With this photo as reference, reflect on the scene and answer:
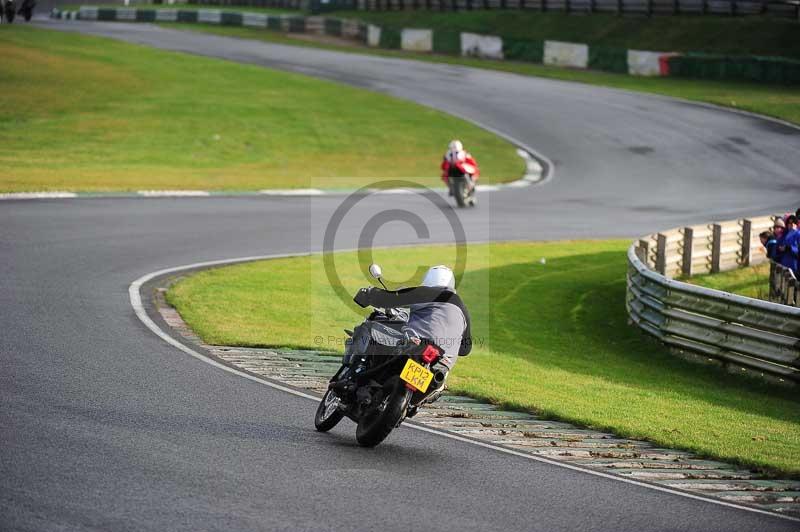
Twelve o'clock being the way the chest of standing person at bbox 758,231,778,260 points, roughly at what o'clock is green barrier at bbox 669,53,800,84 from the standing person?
The green barrier is roughly at 3 o'clock from the standing person.

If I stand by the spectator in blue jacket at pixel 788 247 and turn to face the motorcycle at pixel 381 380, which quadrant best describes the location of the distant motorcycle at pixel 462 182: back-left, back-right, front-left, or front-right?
back-right

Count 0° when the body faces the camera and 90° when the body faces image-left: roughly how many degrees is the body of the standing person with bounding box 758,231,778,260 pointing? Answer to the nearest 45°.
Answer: approximately 90°

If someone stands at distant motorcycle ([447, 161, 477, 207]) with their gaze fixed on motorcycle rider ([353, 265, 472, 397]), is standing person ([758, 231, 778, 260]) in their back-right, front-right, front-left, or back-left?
front-left

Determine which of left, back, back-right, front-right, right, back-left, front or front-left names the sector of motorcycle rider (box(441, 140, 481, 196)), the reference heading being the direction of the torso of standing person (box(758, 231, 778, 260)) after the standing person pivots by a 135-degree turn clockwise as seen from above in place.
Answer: left

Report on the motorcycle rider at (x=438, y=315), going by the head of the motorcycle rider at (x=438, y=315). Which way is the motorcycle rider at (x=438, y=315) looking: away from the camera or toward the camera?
away from the camera

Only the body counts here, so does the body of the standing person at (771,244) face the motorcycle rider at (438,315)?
no

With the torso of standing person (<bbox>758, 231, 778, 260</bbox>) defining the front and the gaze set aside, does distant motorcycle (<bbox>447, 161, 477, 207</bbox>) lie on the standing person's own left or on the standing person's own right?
on the standing person's own right
